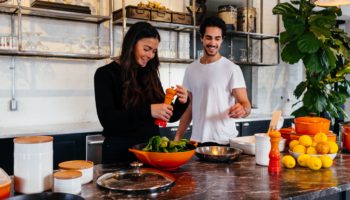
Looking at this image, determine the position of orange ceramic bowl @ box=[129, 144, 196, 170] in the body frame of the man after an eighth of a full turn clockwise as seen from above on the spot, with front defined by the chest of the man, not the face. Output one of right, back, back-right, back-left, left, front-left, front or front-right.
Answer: front-left

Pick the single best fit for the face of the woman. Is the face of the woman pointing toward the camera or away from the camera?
toward the camera

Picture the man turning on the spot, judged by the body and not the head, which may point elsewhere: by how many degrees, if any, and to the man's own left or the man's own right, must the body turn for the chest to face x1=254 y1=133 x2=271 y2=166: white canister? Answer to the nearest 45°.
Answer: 0° — they already face it

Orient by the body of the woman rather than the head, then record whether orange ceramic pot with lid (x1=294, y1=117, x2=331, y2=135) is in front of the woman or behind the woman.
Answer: in front

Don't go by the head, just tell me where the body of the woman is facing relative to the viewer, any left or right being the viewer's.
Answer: facing the viewer and to the right of the viewer

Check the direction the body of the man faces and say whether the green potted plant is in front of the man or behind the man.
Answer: behind

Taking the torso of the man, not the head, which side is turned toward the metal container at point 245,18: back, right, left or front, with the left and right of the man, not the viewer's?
back

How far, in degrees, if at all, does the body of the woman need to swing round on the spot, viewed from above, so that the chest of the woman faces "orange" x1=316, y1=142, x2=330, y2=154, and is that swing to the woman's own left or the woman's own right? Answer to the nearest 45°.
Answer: approximately 45° to the woman's own left

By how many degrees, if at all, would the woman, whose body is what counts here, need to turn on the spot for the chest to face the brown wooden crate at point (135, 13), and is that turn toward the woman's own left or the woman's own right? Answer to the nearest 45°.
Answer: approximately 135° to the woman's own left

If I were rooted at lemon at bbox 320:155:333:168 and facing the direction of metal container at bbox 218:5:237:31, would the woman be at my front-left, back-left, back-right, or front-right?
front-left

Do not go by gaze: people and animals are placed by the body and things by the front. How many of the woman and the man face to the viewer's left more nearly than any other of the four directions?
0

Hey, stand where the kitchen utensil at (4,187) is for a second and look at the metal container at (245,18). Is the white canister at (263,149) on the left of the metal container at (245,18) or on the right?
right

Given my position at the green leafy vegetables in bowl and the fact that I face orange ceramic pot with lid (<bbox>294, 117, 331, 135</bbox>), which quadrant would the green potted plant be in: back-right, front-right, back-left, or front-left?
front-left

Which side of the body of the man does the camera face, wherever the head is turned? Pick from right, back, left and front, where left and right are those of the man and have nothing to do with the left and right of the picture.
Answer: front
